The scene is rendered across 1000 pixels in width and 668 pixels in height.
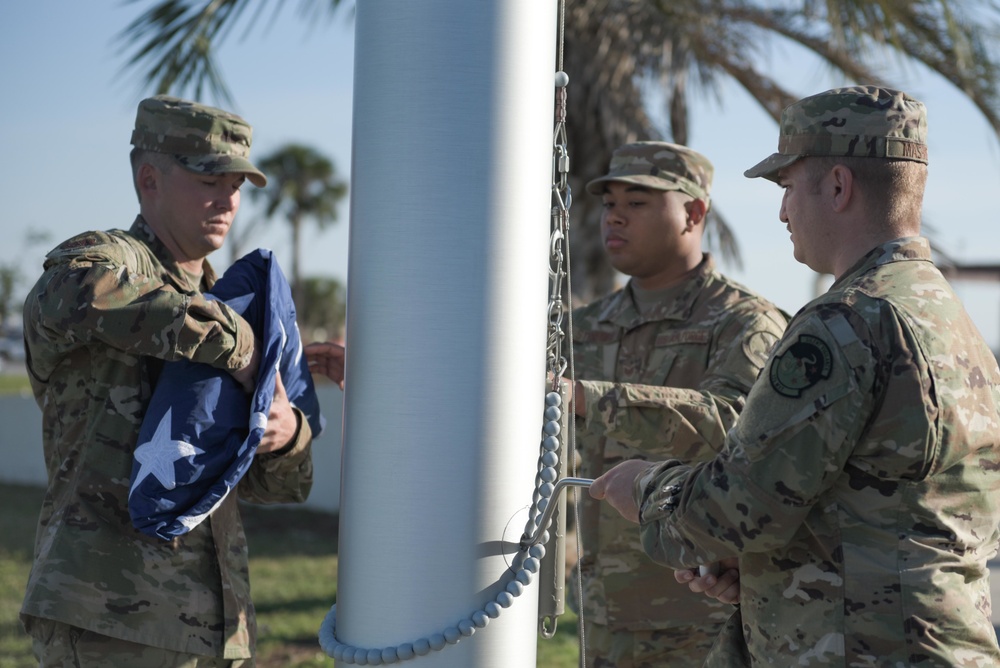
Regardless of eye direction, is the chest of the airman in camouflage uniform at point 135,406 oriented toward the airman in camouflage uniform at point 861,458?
yes

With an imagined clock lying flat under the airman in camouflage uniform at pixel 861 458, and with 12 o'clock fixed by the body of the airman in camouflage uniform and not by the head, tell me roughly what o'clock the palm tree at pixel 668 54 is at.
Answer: The palm tree is roughly at 1 o'clock from the airman in camouflage uniform.

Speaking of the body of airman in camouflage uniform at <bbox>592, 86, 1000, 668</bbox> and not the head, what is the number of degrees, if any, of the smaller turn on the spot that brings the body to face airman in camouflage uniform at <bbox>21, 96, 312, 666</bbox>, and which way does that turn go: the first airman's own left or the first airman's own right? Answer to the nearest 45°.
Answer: approximately 45° to the first airman's own left

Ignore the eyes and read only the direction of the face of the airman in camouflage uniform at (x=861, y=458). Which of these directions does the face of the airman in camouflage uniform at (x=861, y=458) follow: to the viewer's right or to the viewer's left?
to the viewer's left

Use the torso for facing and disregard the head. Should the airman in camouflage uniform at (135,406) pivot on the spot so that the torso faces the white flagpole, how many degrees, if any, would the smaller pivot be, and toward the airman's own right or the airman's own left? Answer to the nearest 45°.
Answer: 0° — they already face it

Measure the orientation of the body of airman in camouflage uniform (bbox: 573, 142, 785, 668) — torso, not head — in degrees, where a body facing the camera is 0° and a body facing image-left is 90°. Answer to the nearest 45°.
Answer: approximately 45°

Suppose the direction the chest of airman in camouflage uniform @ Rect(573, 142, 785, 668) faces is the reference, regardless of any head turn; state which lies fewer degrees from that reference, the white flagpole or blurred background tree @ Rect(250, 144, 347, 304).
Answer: the white flagpole

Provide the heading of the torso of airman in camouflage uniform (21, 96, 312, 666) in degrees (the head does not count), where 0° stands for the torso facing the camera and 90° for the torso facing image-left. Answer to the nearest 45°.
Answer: approximately 315°

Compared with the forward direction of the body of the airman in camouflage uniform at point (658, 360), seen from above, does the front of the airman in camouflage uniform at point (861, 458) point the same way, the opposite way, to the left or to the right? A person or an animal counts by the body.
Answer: to the right
